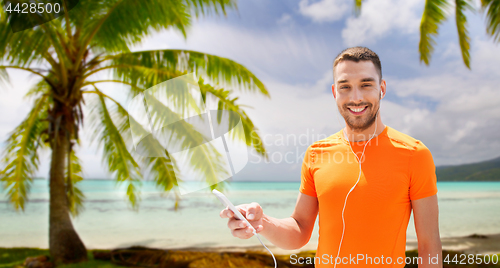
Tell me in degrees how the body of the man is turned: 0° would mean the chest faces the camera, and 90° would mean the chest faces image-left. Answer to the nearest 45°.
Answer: approximately 0°

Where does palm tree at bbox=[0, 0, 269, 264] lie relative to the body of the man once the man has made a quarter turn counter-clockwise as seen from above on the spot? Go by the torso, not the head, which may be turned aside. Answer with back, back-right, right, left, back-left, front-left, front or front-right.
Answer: back-left
